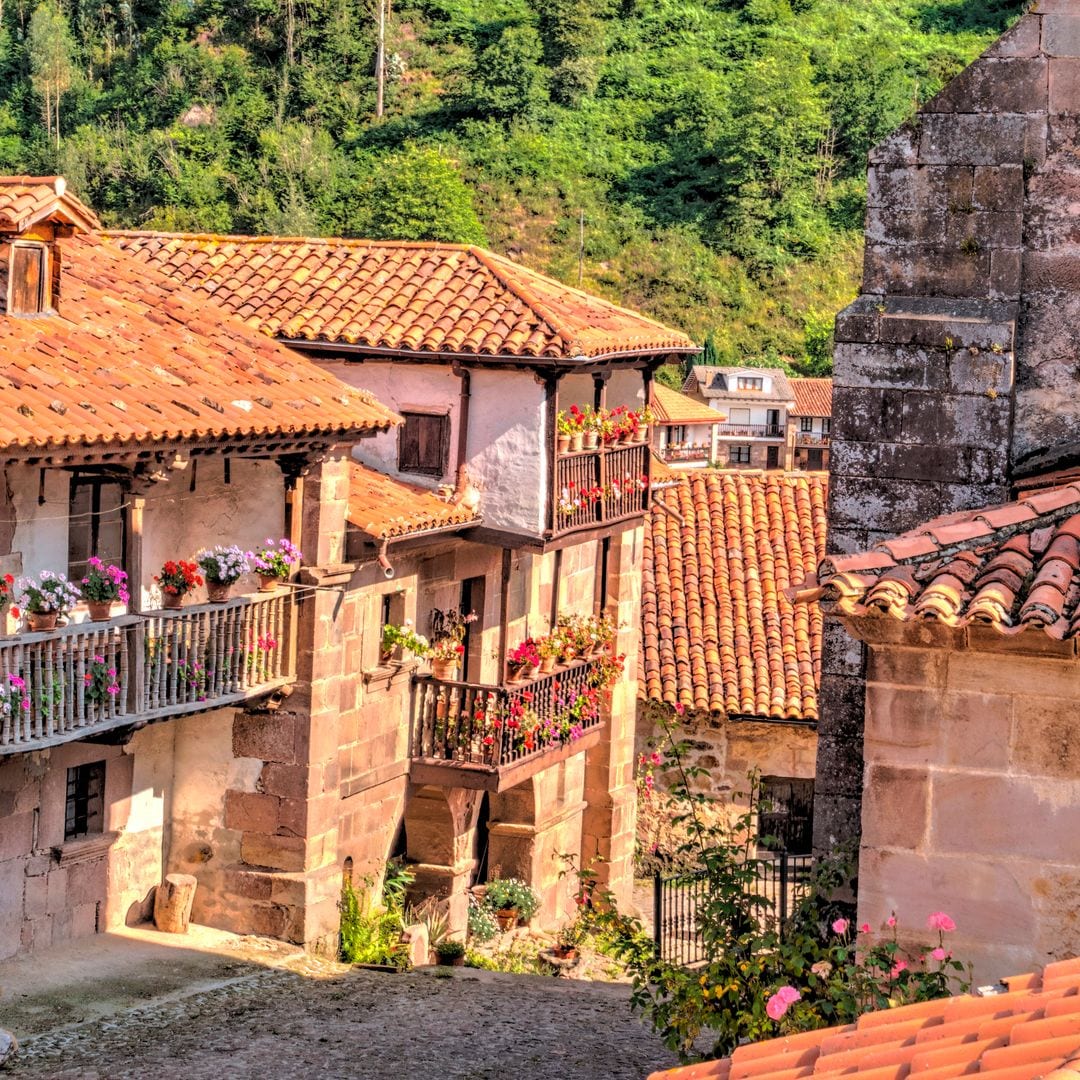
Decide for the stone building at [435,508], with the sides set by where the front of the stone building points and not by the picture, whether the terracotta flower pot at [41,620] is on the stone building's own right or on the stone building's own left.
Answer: on the stone building's own right

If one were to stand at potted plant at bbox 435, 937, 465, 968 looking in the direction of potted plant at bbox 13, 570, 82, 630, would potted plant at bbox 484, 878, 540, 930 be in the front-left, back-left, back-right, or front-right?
back-right

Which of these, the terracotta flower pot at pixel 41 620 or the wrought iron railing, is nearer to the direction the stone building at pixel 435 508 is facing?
the wrought iron railing

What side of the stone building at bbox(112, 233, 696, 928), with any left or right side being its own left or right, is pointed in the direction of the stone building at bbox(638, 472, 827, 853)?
left

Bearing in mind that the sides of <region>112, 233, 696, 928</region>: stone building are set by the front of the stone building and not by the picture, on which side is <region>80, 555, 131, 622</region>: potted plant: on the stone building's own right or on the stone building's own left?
on the stone building's own right

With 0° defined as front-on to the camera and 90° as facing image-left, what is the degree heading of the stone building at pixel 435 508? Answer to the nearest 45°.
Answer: approximately 315°
